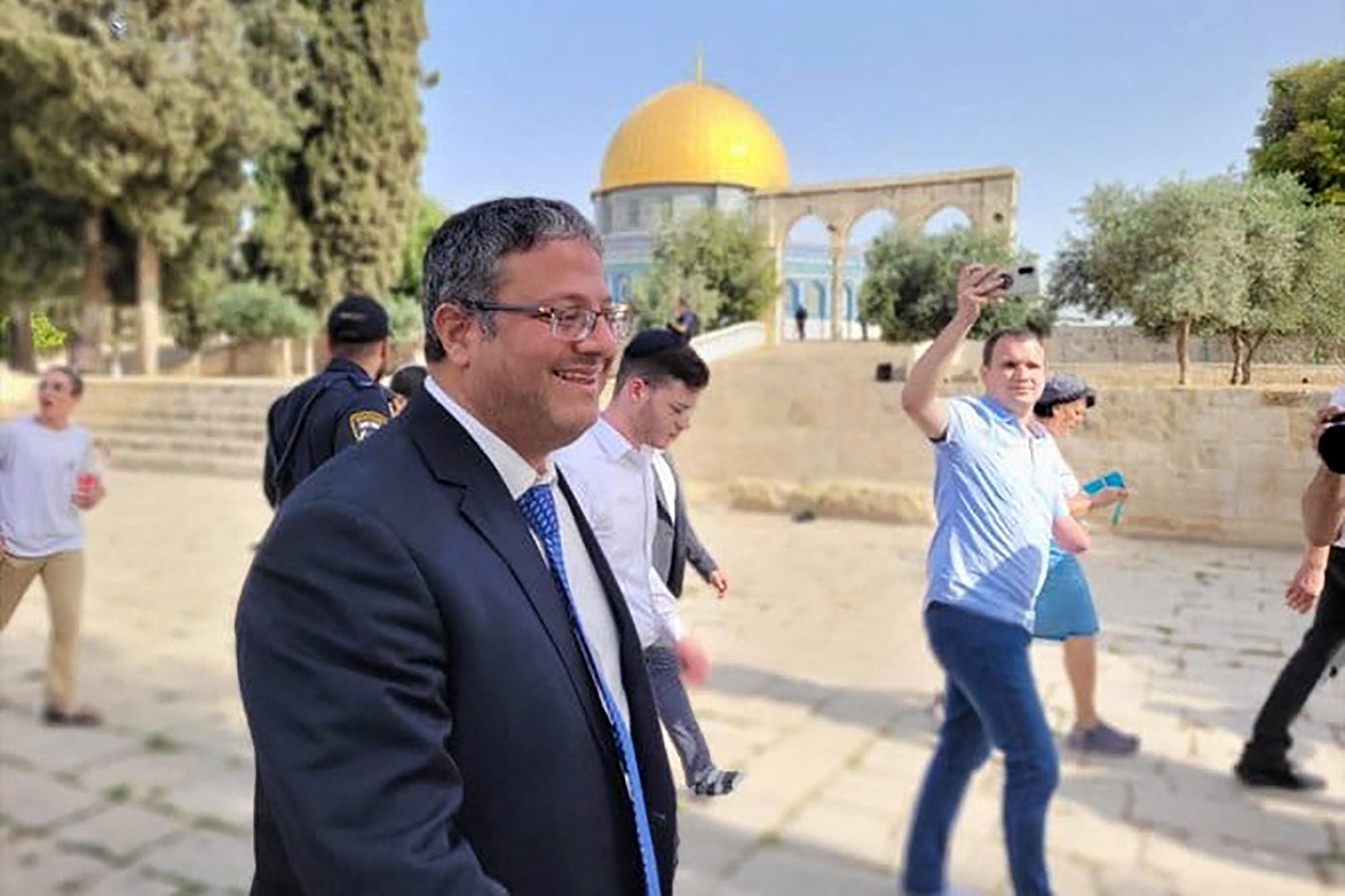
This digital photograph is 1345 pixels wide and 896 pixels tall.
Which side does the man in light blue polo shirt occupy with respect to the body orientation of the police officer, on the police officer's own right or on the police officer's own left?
on the police officer's own right

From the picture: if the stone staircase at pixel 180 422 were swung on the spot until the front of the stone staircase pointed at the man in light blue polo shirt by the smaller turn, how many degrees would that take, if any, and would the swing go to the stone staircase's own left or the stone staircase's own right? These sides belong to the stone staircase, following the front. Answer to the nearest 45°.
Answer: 0° — it already faces them

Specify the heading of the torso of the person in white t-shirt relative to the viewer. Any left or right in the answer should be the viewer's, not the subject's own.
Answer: facing the viewer and to the right of the viewer

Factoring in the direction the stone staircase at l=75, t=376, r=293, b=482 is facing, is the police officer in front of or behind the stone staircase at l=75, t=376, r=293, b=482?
in front
